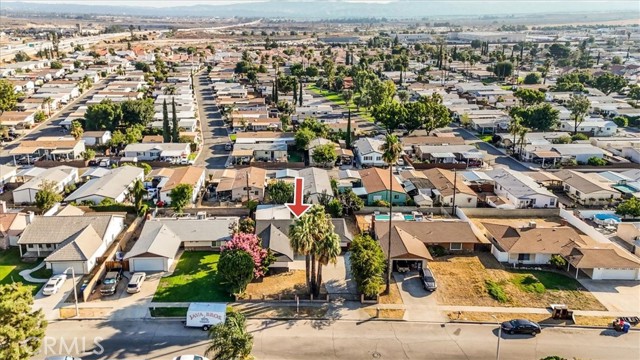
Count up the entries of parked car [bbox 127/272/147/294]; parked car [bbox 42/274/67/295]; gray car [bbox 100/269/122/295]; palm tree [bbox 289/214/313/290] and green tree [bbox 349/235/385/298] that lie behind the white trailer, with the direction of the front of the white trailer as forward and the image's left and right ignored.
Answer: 2

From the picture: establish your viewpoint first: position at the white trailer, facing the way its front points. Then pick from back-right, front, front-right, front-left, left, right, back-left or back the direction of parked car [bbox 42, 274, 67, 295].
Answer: front-right

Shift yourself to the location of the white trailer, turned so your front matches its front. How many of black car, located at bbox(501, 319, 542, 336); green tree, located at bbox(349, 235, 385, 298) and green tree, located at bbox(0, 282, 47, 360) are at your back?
2

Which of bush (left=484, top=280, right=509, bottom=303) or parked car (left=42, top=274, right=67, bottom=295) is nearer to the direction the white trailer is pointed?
the parked car

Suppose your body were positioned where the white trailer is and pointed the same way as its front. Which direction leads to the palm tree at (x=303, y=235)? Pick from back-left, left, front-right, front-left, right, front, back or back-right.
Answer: back

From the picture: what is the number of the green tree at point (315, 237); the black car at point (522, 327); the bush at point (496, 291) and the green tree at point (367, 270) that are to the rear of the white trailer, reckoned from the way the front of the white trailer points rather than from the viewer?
4

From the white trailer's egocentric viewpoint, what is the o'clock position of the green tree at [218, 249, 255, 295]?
The green tree is roughly at 4 o'clock from the white trailer.

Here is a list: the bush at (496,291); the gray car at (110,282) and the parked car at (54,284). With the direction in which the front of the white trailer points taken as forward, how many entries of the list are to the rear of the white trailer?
1

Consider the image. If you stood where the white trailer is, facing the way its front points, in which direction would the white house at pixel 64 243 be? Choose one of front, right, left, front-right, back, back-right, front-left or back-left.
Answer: front-right

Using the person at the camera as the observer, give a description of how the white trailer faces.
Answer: facing to the left of the viewer

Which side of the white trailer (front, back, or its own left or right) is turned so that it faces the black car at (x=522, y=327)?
back

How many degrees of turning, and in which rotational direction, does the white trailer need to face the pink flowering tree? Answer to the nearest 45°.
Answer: approximately 135° to its right

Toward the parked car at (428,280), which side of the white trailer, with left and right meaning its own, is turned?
back

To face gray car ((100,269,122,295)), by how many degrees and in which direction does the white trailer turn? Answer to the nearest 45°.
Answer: approximately 45° to its right
